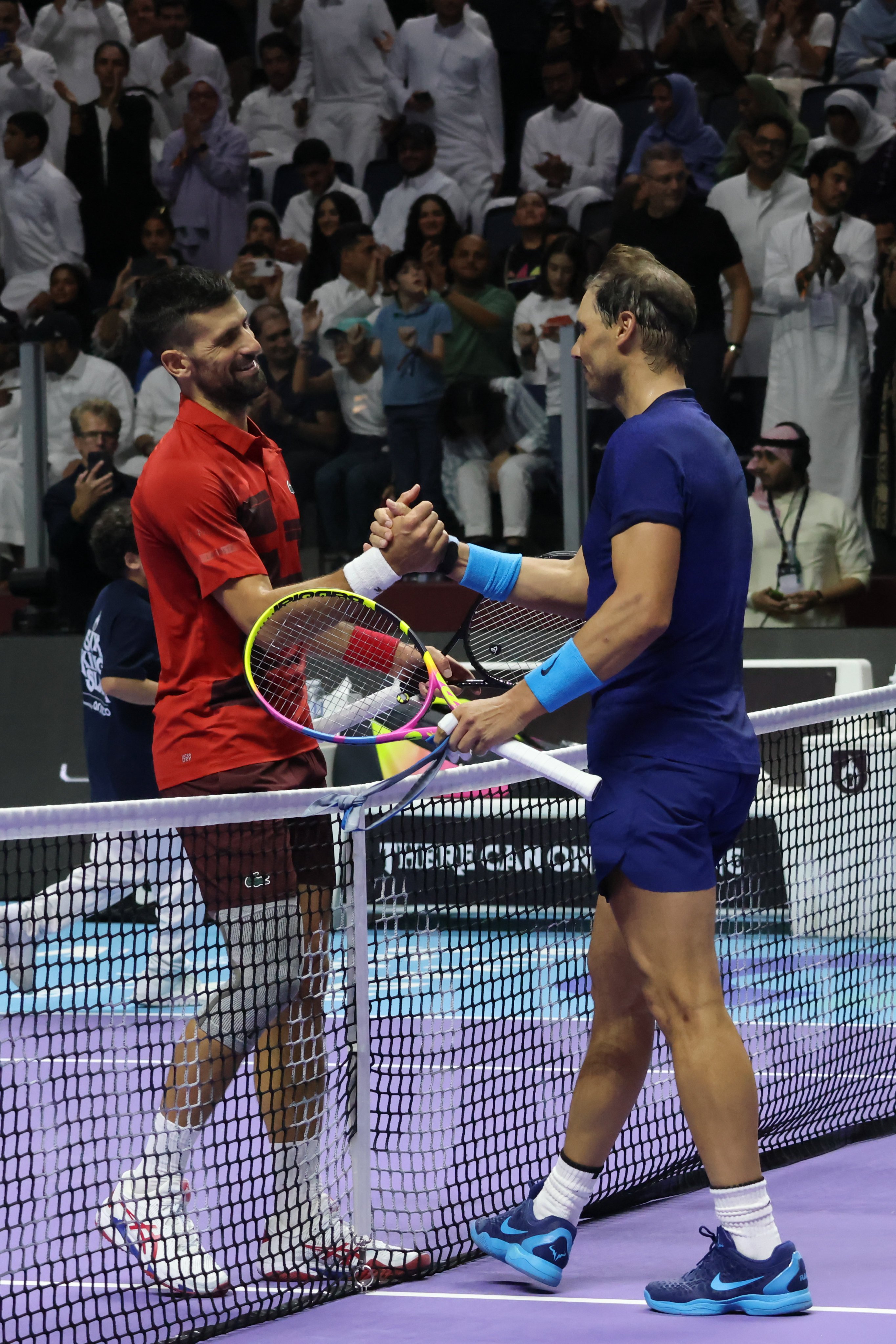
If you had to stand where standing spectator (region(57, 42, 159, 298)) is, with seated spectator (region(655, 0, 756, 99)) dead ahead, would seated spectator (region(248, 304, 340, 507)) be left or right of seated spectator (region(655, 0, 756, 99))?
right

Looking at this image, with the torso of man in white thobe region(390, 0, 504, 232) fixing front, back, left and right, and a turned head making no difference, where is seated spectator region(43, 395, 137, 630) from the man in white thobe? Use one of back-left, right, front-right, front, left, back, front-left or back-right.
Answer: front-right

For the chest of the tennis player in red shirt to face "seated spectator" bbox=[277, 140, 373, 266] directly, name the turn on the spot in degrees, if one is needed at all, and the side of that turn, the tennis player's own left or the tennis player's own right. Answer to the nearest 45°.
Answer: approximately 90° to the tennis player's own left

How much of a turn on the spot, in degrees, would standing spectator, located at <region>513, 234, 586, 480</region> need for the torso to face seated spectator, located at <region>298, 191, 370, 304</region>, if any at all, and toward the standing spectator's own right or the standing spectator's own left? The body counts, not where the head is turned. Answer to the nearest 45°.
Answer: approximately 135° to the standing spectator's own right

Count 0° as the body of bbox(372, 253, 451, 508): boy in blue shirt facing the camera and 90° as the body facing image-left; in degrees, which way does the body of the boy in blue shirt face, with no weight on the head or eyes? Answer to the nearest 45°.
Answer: approximately 0°

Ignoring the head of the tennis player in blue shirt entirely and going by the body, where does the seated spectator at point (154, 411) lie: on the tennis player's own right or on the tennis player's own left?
on the tennis player's own right

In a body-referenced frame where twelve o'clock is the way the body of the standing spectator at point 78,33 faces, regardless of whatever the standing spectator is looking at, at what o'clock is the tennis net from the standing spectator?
The tennis net is roughly at 12 o'clock from the standing spectator.

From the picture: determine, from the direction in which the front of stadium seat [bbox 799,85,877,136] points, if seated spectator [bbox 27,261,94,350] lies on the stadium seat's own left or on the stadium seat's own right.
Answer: on the stadium seat's own right

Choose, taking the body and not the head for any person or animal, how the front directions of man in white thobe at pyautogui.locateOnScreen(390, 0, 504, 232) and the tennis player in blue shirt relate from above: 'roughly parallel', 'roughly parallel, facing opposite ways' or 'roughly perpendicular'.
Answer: roughly perpendicular

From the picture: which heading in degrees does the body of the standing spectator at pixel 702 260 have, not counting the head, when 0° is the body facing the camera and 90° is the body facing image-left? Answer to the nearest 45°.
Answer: approximately 0°

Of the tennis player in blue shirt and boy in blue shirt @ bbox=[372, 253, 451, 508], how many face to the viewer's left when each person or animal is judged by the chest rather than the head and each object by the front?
1

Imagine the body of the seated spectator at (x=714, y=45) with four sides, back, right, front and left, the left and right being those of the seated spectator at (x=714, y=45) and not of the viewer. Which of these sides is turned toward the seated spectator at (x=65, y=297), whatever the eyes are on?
right

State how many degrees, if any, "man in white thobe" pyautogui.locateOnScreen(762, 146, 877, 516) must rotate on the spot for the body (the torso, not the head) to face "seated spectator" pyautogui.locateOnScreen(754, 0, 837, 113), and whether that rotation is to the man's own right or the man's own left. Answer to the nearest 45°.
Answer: approximately 180°
